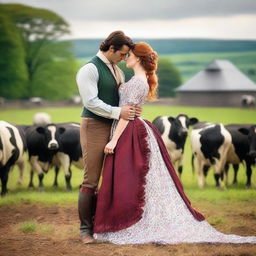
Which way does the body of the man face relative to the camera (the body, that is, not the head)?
to the viewer's right

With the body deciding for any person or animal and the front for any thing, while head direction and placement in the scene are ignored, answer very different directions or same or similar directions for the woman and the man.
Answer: very different directions

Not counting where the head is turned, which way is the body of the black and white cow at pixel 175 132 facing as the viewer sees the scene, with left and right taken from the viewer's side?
facing the viewer and to the right of the viewer

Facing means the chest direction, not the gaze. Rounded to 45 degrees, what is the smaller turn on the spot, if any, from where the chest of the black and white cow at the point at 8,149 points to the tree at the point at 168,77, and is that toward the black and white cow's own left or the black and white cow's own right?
approximately 135° to the black and white cow's own right

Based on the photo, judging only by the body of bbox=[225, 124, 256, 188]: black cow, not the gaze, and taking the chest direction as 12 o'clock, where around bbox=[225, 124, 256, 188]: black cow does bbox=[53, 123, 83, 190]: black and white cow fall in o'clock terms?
bbox=[53, 123, 83, 190]: black and white cow is roughly at 4 o'clock from bbox=[225, 124, 256, 188]: black cow.

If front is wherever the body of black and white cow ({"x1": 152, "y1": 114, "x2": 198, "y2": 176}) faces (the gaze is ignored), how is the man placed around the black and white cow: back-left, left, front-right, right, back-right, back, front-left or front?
front-right

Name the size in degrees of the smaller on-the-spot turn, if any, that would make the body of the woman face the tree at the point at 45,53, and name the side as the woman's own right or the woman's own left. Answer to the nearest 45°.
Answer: approximately 90° to the woman's own right

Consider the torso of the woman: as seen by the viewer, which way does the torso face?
to the viewer's left

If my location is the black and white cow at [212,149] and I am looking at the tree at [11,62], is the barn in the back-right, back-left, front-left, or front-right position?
front-right

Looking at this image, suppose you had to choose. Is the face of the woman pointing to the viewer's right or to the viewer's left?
to the viewer's left

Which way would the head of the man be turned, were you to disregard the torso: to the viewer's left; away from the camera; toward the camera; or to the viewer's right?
to the viewer's right
